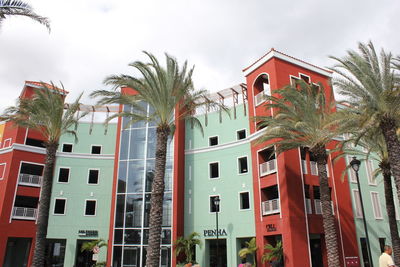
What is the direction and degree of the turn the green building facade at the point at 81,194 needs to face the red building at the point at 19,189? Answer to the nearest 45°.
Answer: approximately 90° to its right

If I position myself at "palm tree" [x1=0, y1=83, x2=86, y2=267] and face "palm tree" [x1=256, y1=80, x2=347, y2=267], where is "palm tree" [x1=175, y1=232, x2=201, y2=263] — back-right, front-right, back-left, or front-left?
front-left

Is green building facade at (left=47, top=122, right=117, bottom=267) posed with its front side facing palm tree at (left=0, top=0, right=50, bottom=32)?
yes

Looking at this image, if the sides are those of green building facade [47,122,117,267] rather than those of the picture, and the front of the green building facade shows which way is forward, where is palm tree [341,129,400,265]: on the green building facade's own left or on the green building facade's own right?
on the green building facade's own left

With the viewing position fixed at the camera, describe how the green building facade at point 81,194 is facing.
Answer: facing the viewer

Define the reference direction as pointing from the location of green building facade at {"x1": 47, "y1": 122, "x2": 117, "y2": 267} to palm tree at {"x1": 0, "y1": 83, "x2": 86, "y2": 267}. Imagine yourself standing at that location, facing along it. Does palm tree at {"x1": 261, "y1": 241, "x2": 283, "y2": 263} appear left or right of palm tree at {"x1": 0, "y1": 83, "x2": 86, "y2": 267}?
left

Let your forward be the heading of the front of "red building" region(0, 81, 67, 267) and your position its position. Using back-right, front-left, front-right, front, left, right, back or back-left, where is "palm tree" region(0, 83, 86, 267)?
front-right

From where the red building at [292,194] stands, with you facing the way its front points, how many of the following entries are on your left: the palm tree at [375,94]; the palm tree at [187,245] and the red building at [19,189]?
1

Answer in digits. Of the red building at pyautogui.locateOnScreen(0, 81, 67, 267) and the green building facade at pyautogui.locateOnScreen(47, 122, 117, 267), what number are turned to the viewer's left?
0

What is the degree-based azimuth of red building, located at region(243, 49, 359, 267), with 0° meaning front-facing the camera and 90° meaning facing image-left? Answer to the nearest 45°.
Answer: approximately 45°

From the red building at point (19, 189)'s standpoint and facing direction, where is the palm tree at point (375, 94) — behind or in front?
in front

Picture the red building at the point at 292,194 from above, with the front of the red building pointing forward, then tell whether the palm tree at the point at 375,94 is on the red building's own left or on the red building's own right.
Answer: on the red building's own left

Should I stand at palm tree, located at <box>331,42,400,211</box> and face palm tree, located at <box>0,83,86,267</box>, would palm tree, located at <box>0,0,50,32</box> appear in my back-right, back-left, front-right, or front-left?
front-left

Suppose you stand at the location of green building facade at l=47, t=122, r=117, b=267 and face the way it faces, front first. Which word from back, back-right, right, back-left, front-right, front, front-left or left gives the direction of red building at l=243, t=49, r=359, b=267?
front-left

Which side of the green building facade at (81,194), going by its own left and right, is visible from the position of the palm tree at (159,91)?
front

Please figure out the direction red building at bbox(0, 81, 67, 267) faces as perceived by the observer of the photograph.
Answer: facing the viewer and to the right of the viewer
